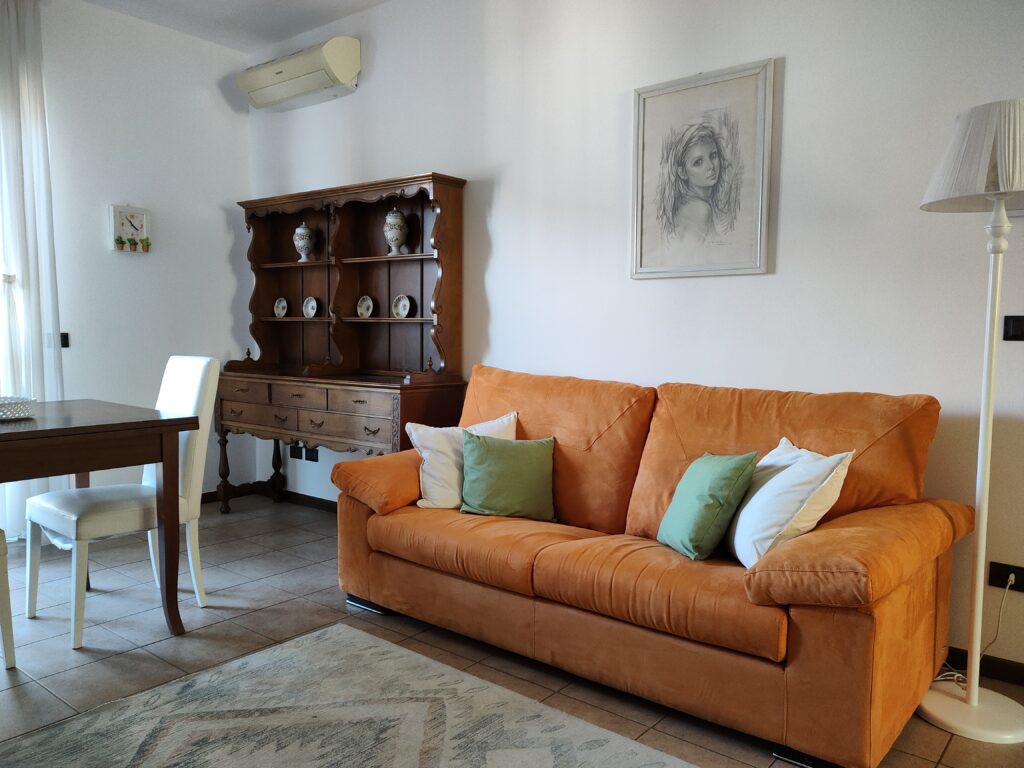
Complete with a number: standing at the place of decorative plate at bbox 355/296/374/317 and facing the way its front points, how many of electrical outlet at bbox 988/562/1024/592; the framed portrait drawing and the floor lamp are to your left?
3

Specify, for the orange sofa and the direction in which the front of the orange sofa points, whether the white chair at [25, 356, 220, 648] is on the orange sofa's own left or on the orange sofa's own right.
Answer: on the orange sofa's own right

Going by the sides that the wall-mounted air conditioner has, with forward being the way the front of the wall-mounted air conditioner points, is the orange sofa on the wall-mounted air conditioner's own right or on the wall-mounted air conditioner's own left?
on the wall-mounted air conditioner's own left

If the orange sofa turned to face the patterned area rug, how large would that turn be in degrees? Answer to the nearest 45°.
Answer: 0° — it already faces it

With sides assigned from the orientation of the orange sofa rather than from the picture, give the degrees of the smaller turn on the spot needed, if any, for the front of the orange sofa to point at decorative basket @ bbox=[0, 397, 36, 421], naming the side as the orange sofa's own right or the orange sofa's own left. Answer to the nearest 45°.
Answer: approximately 45° to the orange sofa's own right

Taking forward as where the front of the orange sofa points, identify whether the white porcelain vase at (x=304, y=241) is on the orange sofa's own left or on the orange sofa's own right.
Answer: on the orange sofa's own right

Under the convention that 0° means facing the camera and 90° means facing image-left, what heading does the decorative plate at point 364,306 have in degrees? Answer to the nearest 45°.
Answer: approximately 45°

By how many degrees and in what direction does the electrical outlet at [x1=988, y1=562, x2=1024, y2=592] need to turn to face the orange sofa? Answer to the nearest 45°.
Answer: approximately 45° to its right

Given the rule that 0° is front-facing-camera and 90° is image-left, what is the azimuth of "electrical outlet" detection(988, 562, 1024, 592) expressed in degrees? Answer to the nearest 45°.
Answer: approximately 0°
